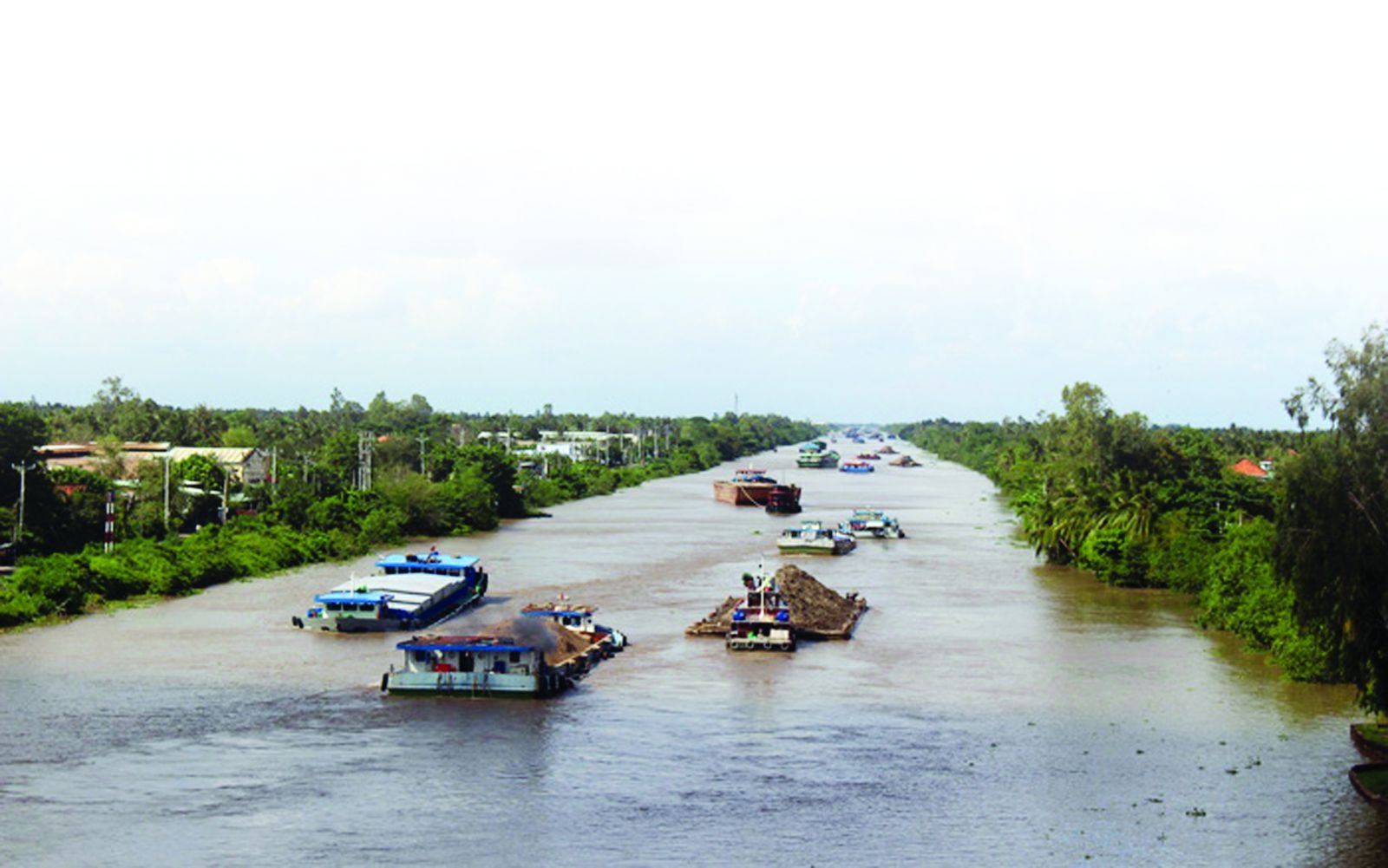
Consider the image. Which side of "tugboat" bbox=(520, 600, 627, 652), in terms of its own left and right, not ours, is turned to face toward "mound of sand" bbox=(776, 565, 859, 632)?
left

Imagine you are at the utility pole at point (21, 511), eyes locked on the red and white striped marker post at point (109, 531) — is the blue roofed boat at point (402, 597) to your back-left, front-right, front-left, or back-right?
front-right

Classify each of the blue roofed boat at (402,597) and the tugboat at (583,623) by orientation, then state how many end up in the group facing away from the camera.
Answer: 0

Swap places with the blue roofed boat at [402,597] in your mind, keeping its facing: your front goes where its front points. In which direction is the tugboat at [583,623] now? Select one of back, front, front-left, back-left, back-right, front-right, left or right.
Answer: left

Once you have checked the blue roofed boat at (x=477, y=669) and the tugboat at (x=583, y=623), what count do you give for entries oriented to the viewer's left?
0

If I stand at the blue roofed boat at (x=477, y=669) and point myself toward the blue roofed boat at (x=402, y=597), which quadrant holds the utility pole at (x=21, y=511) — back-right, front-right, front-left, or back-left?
front-left

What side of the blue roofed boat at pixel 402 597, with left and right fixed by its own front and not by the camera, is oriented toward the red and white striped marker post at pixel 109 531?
right
